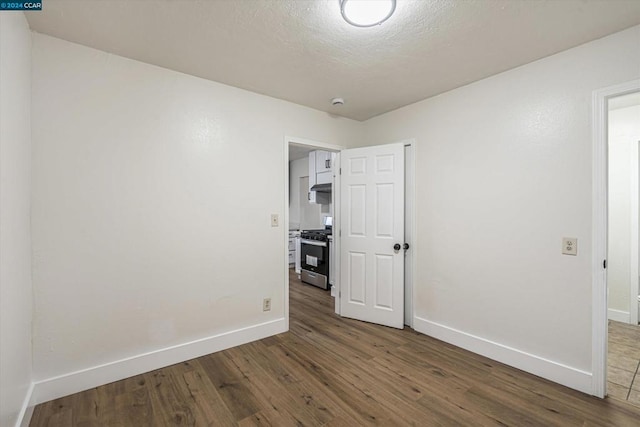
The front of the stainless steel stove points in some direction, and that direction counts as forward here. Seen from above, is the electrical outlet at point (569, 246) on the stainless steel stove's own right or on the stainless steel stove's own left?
on the stainless steel stove's own left

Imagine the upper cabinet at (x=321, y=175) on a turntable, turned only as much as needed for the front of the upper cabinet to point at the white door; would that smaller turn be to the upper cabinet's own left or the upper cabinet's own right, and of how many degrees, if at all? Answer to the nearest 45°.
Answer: approximately 45° to the upper cabinet's own left

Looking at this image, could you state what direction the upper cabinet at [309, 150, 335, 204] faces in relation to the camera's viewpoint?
facing the viewer and to the left of the viewer

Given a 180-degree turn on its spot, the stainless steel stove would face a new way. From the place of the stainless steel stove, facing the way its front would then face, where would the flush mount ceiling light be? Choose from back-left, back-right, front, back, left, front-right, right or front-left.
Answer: back-right

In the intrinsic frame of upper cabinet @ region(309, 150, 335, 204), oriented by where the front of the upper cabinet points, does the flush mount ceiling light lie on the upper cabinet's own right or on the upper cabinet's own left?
on the upper cabinet's own left

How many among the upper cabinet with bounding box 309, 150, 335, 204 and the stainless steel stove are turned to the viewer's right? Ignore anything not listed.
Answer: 0

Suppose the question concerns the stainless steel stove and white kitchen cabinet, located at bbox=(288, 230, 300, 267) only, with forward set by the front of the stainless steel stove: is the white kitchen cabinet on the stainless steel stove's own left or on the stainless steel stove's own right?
on the stainless steel stove's own right
